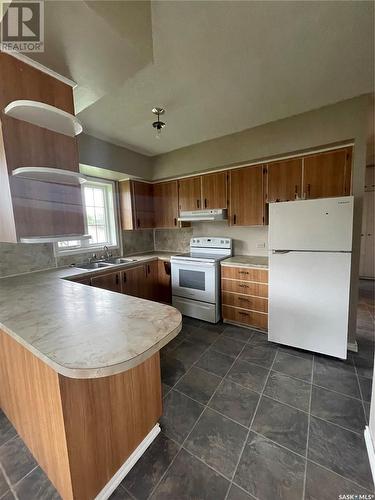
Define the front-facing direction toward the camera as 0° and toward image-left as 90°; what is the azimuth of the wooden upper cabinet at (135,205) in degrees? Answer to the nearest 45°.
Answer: approximately 315°

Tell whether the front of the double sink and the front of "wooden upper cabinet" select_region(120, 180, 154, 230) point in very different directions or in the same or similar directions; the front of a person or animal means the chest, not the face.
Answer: same or similar directions

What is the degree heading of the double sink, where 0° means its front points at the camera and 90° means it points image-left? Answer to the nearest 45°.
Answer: approximately 315°

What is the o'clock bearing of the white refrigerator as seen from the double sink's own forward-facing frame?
The white refrigerator is roughly at 12 o'clock from the double sink.

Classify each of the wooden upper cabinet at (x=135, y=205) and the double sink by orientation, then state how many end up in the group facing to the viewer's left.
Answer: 0

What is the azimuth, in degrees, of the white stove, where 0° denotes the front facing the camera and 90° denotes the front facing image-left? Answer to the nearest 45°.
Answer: approximately 45°

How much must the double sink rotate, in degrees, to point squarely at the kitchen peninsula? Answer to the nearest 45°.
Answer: approximately 45° to its right

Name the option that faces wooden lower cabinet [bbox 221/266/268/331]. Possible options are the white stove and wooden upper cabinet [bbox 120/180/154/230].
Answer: the wooden upper cabinet

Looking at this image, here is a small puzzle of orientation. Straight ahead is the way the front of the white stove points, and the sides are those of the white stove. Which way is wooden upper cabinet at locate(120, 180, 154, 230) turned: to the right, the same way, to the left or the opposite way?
to the left

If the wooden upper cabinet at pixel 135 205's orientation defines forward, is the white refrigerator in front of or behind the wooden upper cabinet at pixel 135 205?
in front

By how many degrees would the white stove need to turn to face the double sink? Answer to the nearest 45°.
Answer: approximately 45° to its right

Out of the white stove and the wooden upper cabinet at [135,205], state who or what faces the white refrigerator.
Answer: the wooden upper cabinet

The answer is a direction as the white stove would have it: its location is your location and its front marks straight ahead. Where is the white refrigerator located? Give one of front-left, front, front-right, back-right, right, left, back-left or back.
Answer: left
